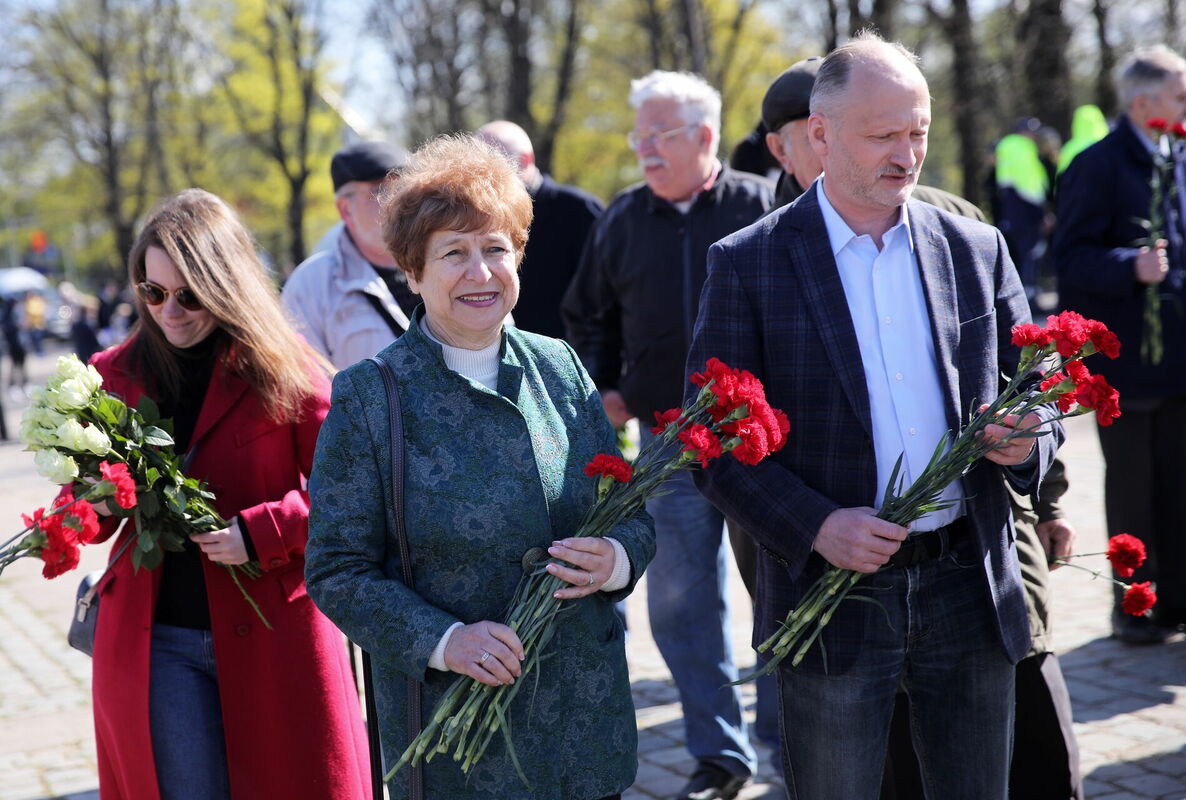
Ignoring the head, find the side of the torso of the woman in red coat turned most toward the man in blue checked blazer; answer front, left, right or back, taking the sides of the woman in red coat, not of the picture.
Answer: left

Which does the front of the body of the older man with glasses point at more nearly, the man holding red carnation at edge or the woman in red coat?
the woman in red coat

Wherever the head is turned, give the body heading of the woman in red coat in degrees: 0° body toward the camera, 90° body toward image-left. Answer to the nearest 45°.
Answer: approximately 45°

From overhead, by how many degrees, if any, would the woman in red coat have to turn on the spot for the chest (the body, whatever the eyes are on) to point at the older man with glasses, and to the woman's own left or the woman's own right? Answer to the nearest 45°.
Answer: approximately 180°

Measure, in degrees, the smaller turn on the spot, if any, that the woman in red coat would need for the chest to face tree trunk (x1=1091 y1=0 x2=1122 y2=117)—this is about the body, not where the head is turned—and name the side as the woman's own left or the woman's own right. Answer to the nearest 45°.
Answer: approximately 180°
